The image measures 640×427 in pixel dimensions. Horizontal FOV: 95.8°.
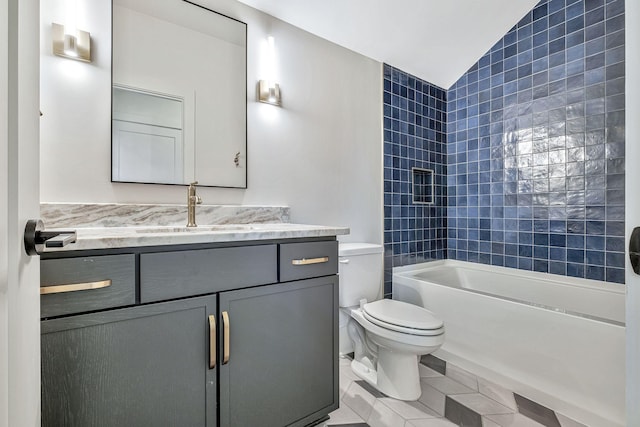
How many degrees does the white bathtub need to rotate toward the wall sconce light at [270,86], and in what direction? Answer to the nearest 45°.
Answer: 0° — it already faces it

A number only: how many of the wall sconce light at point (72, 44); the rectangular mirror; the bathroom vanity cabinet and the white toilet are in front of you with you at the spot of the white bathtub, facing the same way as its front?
4

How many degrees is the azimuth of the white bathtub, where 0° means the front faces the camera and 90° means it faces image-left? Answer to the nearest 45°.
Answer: approximately 45°

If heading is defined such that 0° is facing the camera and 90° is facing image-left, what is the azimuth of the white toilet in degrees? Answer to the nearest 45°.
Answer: approximately 315°

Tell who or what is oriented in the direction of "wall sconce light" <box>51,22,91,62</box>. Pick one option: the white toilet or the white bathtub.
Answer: the white bathtub

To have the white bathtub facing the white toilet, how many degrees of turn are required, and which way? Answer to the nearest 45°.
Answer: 0° — it already faces it

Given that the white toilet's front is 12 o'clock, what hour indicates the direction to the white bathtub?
The white bathtub is roughly at 10 o'clock from the white toilet.

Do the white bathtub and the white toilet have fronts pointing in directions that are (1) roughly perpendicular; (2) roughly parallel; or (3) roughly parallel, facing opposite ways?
roughly perpendicular

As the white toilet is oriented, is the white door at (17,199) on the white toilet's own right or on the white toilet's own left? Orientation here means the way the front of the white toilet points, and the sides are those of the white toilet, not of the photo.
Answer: on the white toilet's own right
